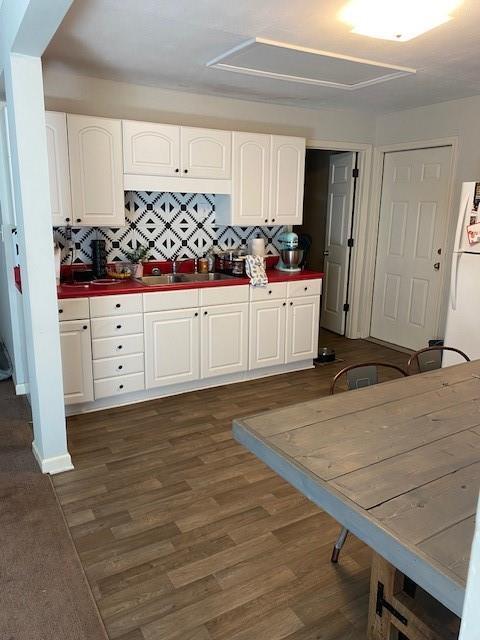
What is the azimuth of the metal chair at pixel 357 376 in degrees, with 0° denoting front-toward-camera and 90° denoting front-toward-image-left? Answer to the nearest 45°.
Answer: approximately 315°

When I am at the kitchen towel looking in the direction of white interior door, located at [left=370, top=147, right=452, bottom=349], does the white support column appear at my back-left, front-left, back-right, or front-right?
back-right

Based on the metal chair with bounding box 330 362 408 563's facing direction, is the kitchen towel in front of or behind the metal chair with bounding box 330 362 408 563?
behind

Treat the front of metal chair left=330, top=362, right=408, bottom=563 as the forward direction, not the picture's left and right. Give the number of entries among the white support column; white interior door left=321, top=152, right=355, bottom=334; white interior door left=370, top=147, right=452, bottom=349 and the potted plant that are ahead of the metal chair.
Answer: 0

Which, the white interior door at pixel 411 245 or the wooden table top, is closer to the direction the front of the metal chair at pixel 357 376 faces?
the wooden table top

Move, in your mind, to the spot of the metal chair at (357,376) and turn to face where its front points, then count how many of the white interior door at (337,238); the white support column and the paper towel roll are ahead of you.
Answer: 0

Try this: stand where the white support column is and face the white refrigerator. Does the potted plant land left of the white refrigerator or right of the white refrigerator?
left

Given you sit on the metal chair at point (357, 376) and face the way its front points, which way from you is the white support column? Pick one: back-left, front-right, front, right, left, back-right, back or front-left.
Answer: back-right

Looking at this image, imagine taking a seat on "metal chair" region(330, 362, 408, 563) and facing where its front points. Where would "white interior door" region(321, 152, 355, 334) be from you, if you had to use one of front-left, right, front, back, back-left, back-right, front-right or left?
back-left

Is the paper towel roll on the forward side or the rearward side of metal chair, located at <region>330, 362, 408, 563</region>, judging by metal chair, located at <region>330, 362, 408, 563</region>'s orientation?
on the rearward side

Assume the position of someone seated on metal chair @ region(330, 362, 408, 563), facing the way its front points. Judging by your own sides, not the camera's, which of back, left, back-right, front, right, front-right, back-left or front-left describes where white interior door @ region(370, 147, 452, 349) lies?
back-left

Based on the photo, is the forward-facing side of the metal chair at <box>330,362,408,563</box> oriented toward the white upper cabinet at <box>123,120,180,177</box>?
no

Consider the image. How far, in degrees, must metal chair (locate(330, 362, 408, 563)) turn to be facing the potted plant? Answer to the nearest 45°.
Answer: approximately 180°
